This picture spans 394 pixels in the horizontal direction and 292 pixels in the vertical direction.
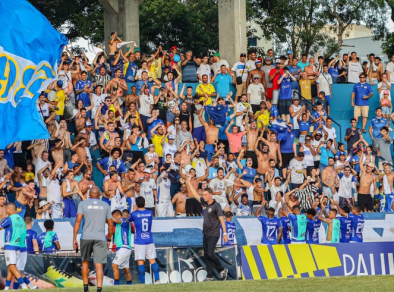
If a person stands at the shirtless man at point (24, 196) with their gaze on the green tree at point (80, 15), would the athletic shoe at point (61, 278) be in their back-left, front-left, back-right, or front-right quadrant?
back-right

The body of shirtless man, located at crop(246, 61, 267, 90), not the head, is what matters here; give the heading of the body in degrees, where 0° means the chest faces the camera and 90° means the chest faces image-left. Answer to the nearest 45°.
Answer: approximately 0°

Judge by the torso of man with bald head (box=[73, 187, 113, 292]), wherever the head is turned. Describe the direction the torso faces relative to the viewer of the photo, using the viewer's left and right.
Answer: facing away from the viewer

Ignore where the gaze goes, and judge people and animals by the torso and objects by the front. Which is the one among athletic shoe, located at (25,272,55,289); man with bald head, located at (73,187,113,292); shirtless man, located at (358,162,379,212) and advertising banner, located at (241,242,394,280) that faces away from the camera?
the man with bald head

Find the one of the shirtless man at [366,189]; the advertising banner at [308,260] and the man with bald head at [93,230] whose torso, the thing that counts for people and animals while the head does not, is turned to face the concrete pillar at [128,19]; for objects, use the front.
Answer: the man with bald head

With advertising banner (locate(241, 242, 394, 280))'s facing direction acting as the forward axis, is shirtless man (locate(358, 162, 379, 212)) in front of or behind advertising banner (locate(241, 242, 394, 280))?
behind
